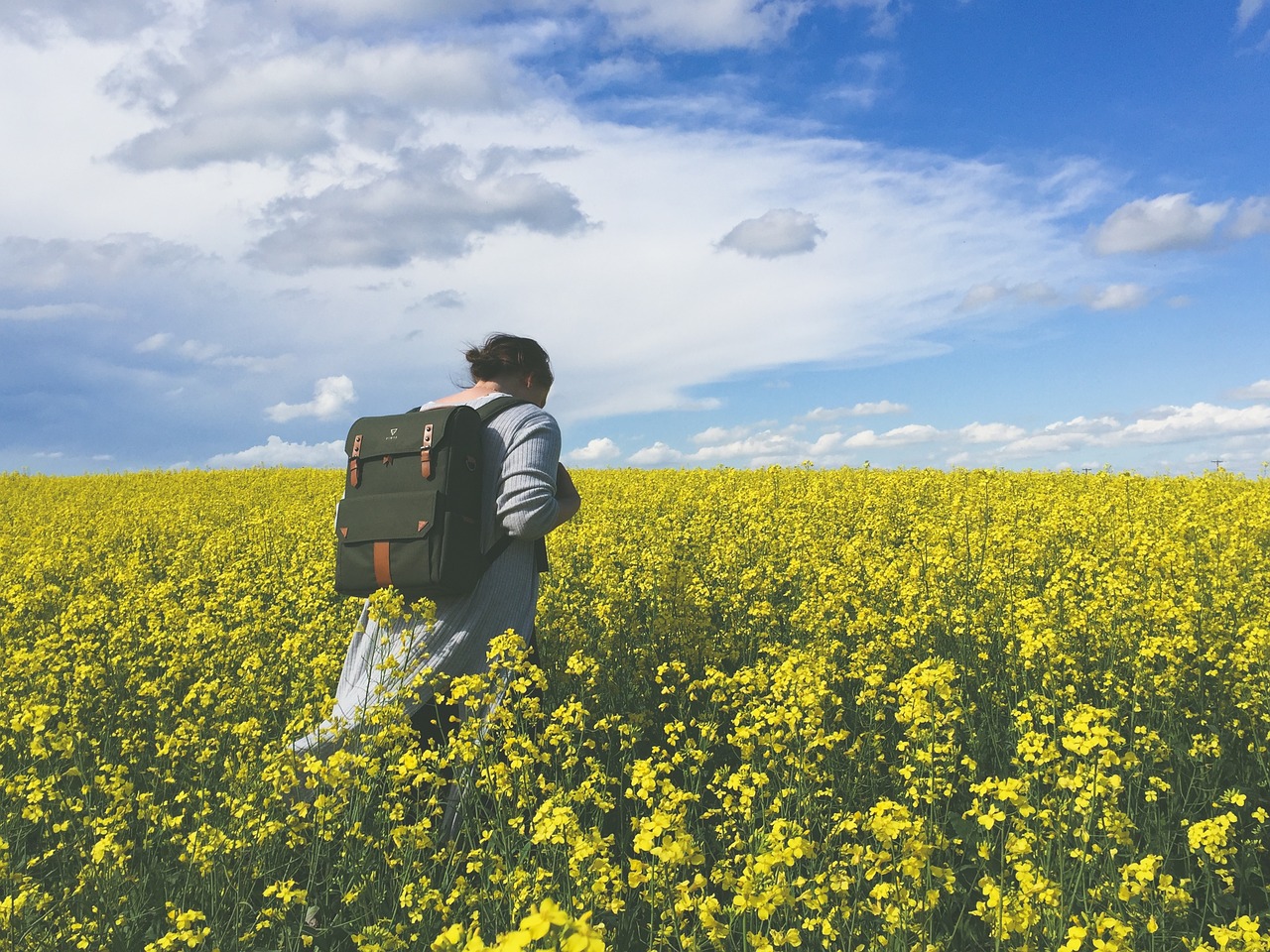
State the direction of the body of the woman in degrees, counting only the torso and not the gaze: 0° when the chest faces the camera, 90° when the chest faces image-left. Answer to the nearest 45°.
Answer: approximately 225°

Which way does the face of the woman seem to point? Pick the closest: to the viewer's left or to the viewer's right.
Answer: to the viewer's right
